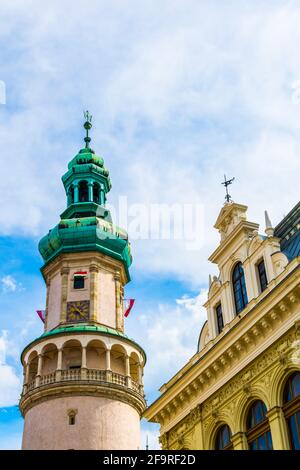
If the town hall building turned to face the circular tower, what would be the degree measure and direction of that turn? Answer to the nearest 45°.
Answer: approximately 90° to its right

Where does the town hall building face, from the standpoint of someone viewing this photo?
facing the viewer and to the left of the viewer
